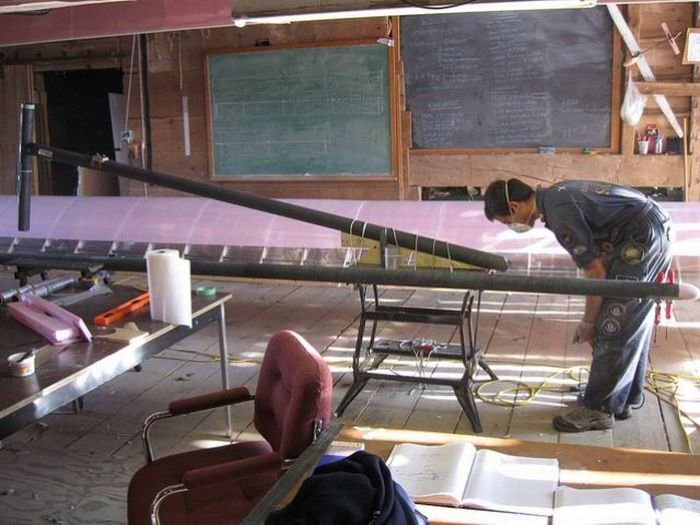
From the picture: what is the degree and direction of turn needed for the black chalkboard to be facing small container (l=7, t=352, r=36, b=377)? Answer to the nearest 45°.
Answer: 0° — it already faces it

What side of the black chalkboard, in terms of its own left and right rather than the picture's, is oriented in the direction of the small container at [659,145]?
left

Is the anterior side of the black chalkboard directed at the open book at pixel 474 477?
yes

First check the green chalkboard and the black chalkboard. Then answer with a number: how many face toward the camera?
2

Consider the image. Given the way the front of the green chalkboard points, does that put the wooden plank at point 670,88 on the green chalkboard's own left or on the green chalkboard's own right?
on the green chalkboard's own left

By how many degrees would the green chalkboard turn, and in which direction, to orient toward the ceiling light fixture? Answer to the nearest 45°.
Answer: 0° — it already faces it

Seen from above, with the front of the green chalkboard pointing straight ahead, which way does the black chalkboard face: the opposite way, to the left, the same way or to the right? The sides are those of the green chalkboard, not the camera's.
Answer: the same way

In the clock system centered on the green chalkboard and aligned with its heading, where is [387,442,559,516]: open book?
The open book is roughly at 12 o'clock from the green chalkboard.

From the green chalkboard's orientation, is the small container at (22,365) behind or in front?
in front

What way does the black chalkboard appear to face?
toward the camera

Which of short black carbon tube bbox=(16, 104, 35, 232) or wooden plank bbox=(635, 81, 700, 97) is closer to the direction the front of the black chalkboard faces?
the short black carbon tube

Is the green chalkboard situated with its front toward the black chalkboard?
no

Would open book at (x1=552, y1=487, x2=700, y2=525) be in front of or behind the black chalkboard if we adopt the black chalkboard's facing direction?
in front

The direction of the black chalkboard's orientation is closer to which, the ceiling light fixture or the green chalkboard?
the ceiling light fixture

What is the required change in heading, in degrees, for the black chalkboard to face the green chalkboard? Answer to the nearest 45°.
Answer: approximately 90° to its right
